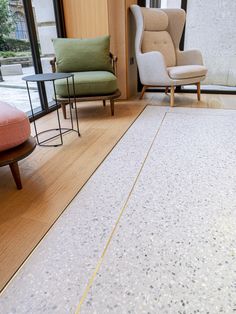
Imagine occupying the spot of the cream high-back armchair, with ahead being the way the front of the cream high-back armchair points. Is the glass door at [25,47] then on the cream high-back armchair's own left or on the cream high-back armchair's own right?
on the cream high-back armchair's own right

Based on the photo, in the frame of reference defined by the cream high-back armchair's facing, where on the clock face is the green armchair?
The green armchair is roughly at 3 o'clock from the cream high-back armchair.

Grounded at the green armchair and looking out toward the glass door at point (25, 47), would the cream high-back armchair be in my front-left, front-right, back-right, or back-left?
back-right

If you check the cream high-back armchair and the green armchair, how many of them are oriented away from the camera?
0

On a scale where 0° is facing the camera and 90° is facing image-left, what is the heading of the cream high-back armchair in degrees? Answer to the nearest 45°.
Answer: approximately 315°

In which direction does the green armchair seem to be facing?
toward the camera
